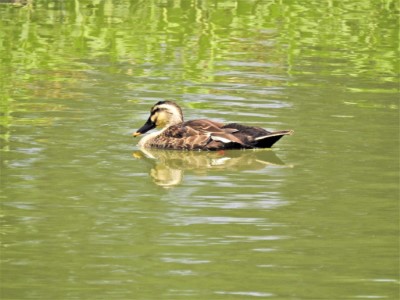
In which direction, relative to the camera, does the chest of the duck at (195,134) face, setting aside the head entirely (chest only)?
to the viewer's left
